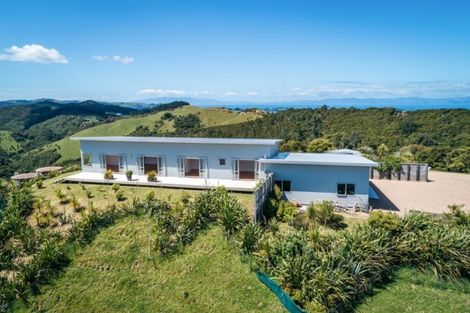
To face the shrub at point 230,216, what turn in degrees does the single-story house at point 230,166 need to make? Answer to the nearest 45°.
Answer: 0° — it already faces it

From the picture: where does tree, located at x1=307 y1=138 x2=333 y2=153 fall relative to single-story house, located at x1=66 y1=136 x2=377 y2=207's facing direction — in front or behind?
behind

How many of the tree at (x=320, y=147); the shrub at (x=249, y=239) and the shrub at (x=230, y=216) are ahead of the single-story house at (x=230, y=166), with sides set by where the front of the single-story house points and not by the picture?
2

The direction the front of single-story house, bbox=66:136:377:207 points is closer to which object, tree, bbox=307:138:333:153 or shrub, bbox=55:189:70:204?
the shrub

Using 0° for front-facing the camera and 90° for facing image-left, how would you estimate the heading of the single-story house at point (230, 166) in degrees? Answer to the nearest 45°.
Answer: approximately 0°

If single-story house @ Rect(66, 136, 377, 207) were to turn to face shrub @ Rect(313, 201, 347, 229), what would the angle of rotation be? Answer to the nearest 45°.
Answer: approximately 45° to its left

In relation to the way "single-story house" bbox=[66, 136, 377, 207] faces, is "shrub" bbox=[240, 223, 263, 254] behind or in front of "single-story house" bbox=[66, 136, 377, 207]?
in front

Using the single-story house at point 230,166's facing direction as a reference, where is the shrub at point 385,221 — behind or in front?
in front

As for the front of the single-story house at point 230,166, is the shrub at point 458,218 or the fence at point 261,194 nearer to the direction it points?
the fence

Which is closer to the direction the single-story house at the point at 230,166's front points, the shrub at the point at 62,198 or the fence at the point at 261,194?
the fence
